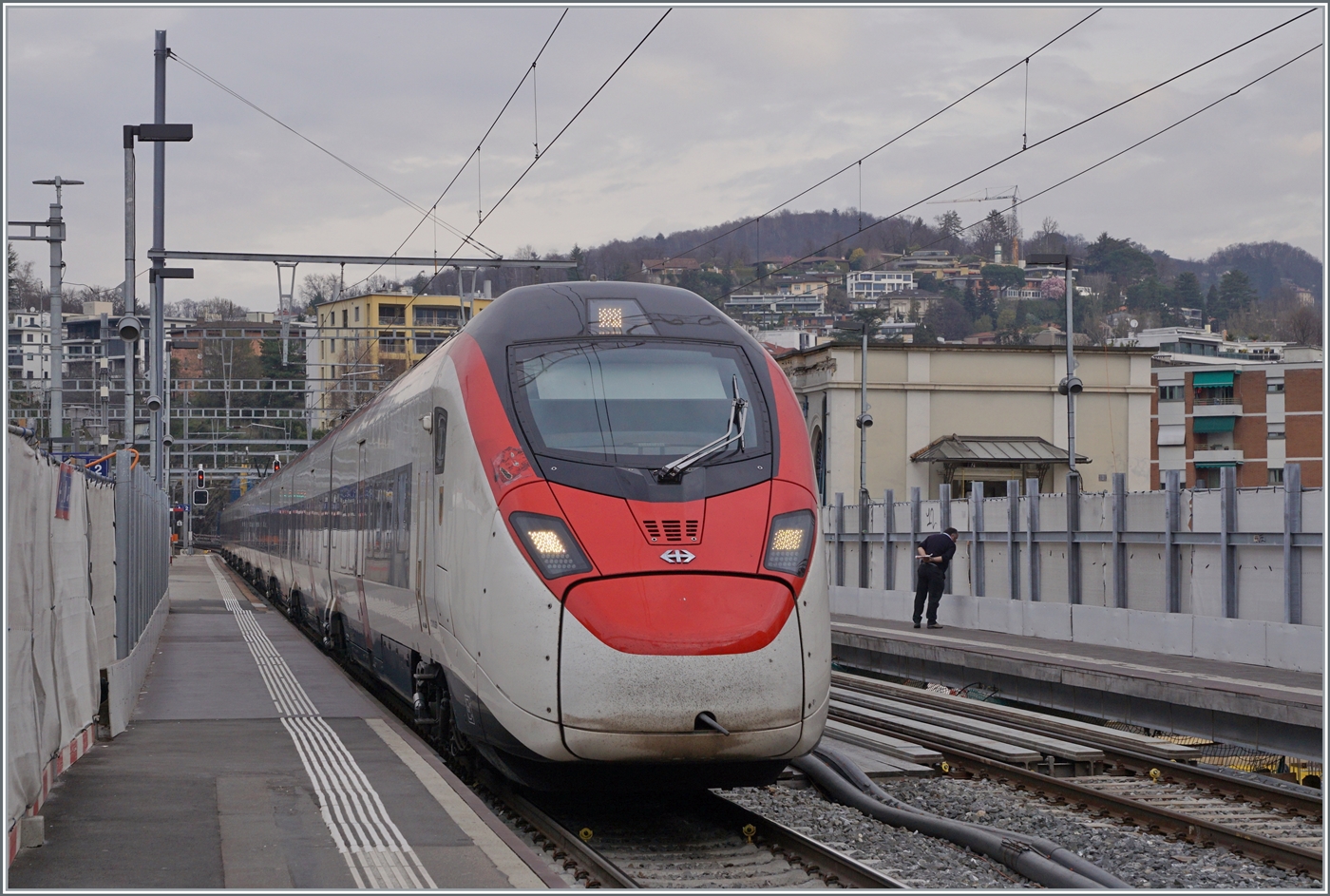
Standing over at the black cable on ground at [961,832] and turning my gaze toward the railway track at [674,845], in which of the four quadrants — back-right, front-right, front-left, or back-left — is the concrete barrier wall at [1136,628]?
back-right

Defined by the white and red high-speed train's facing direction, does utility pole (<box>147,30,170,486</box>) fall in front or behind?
behind

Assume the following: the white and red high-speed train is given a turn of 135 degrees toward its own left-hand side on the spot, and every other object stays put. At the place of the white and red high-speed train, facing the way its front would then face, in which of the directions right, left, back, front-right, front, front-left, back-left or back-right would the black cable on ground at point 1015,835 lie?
right

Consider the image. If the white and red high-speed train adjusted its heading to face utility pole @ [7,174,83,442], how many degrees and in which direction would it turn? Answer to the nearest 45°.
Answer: approximately 180°

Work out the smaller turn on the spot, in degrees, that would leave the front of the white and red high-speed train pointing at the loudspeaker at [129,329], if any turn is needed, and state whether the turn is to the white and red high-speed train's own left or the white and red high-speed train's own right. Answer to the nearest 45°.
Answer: approximately 180°

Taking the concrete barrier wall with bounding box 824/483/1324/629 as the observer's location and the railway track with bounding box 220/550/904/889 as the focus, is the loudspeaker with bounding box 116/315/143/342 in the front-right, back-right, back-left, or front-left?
front-right

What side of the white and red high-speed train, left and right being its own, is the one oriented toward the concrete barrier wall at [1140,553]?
left

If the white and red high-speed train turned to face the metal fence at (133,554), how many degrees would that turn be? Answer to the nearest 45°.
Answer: approximately 90° to its right

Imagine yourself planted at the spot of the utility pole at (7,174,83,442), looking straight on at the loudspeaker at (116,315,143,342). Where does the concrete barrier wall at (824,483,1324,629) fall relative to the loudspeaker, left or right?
left
